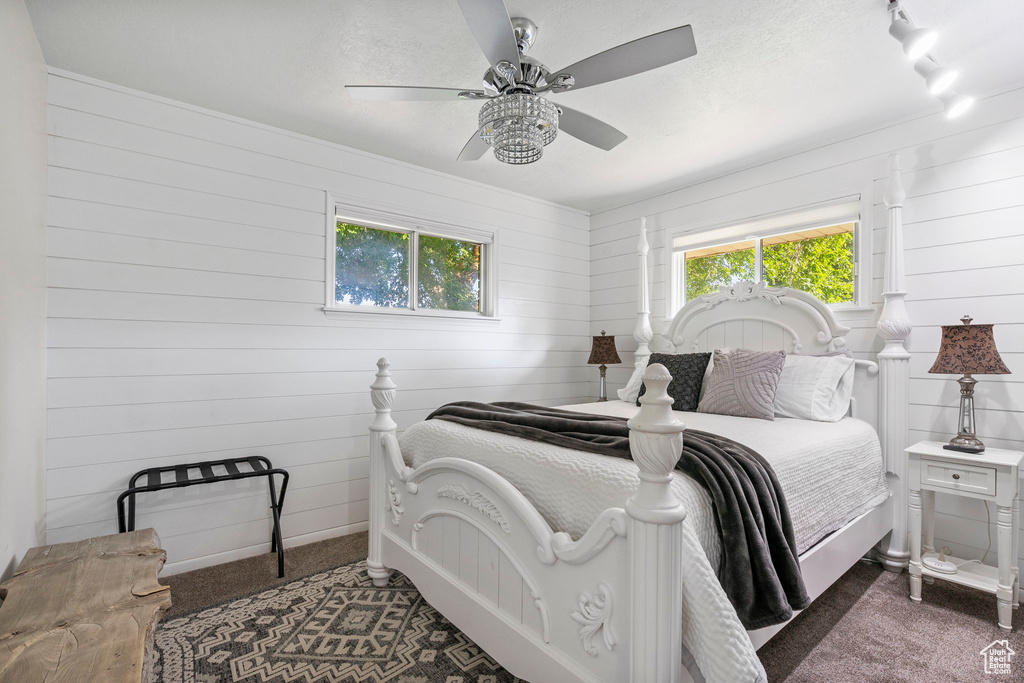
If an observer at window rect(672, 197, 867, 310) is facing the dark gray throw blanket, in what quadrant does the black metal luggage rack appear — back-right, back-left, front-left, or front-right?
front-right

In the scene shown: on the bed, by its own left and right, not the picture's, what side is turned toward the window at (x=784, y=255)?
back

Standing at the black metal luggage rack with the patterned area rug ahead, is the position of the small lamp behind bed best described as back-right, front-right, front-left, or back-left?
front-left

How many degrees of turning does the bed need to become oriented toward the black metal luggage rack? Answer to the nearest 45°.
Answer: approximately 45° to its right

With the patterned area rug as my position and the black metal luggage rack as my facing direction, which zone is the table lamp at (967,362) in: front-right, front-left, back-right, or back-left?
back-right

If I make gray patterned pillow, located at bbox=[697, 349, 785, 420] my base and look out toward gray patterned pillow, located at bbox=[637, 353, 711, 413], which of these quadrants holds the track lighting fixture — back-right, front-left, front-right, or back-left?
back-left

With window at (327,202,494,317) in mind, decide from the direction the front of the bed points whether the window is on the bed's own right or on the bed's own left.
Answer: on the bed's own right

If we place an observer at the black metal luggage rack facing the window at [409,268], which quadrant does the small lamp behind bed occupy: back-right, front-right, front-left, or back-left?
front-right
